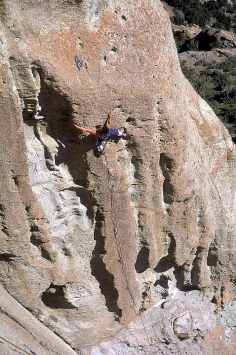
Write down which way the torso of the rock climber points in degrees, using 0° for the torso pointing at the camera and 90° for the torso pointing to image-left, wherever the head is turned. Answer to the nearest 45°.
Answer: approximately 180°
